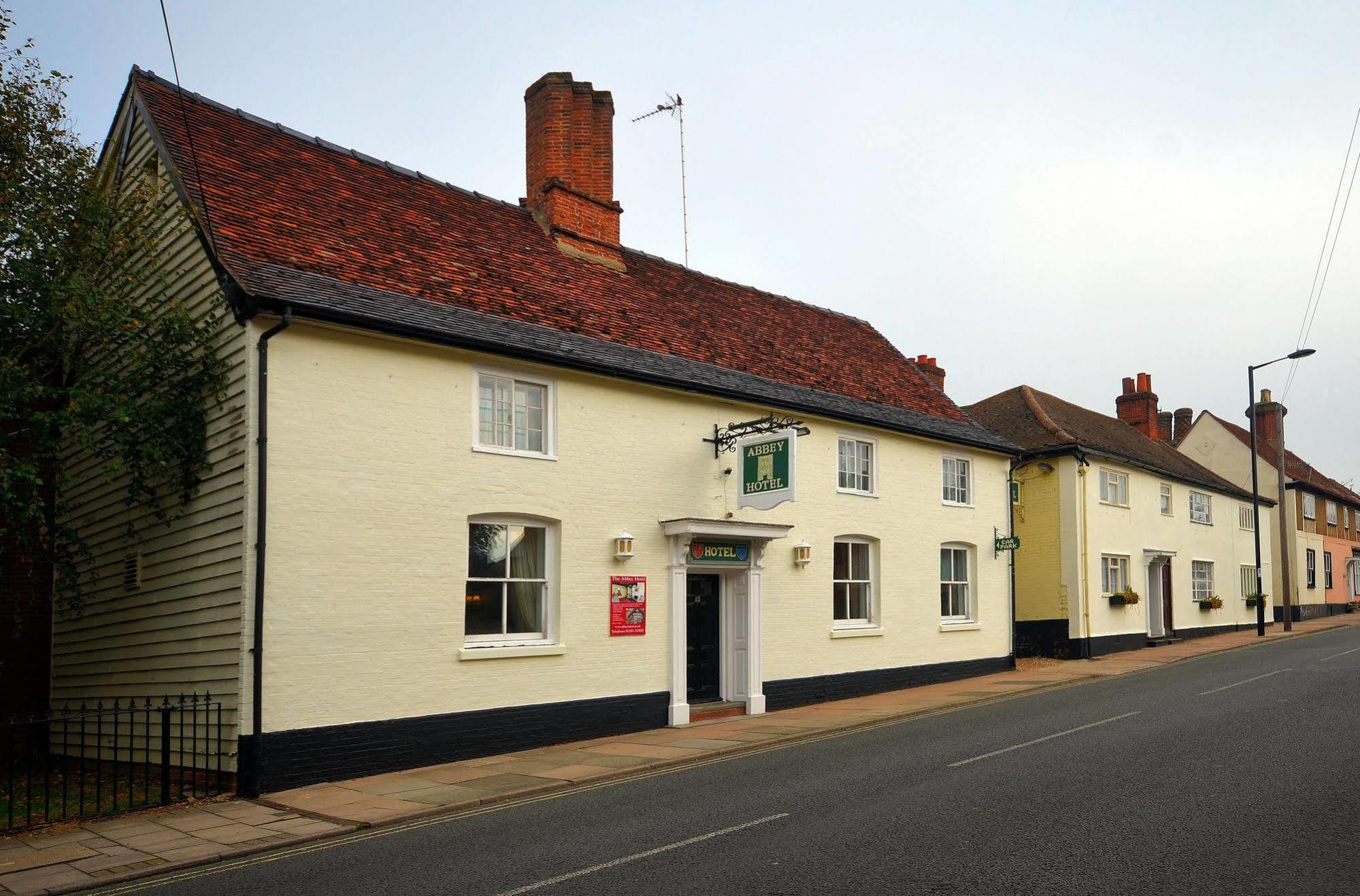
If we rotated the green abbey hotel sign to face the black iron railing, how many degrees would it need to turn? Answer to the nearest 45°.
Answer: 0° — it already faces it

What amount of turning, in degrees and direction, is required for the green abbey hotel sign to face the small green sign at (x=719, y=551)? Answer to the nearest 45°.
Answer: approximately 90° to its right

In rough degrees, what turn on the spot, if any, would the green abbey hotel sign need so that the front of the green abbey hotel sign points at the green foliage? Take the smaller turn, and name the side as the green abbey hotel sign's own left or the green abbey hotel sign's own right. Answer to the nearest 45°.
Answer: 0° — it already faces it

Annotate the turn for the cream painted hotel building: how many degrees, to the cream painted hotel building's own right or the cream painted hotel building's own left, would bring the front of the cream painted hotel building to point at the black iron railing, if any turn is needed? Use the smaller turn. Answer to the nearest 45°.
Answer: approximately 90° to the cream painted hotel building's own right

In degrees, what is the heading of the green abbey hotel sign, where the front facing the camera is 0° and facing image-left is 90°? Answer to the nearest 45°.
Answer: approximately 45°

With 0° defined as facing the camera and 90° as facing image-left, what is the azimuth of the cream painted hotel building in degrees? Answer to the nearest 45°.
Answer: approximately 315°
